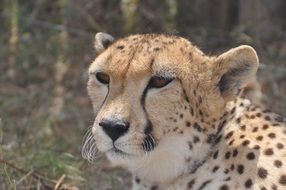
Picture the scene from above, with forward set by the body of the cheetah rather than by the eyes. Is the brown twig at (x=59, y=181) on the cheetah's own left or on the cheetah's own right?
on the cheetah's own right

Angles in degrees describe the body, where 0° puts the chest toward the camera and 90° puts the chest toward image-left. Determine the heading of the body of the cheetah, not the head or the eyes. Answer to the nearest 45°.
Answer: approximately 45°
